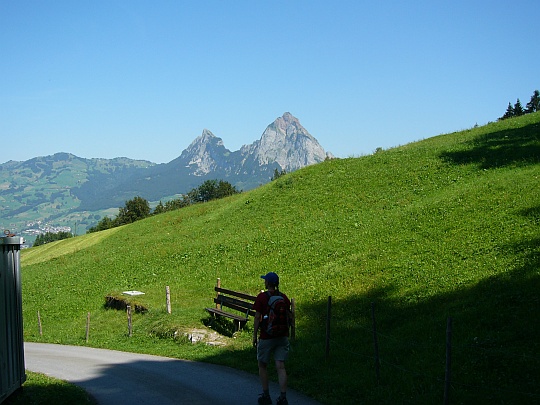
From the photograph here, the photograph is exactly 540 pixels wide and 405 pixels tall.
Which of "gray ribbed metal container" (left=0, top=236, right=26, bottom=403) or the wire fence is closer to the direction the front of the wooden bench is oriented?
the gray ribbed metal container

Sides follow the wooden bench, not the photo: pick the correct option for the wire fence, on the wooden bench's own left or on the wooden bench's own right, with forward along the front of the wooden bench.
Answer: on the wooden bench's own left

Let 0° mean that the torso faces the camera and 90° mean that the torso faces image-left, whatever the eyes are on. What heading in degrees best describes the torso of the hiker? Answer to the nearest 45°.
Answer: approximately 135°

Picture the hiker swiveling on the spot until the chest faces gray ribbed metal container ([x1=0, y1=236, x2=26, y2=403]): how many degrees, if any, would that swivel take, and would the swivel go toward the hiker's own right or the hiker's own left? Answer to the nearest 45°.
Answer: approximately 45° to the hiker's own left

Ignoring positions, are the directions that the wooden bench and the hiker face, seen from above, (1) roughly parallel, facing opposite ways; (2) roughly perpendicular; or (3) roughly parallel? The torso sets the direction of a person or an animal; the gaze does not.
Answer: roughly perpendicular
